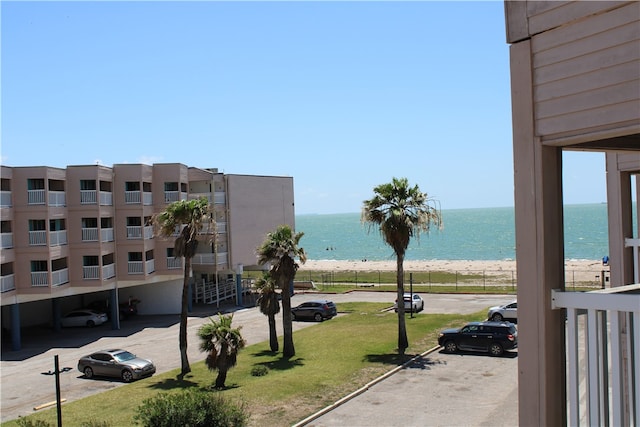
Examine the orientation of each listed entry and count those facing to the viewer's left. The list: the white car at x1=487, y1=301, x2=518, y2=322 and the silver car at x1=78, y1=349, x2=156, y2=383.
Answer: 1

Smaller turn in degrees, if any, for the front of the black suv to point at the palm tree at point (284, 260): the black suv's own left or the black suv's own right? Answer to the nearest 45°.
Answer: approximately 45° to the black suv's own left

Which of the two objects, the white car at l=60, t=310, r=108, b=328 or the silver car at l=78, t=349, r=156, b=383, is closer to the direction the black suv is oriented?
the white car

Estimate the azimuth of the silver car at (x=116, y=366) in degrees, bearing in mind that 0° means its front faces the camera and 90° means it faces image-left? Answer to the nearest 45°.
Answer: approximately 315°

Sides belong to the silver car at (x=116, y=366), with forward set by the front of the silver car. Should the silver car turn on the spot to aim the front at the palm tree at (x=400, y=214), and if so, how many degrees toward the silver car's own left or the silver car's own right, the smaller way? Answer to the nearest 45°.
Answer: approximately 45° to the silver car's own left

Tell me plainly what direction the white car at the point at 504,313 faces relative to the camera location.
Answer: facing to the left of the viewer

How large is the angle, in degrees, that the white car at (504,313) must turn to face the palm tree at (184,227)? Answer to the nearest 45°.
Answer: approximately 45° to its left

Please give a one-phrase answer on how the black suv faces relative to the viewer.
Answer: facing away from the viewer and to the left of the viewer

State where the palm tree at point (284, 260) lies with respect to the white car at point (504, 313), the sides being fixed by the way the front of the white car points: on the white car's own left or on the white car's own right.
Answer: on the white car's own left

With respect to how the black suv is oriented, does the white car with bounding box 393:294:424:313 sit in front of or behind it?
in front
